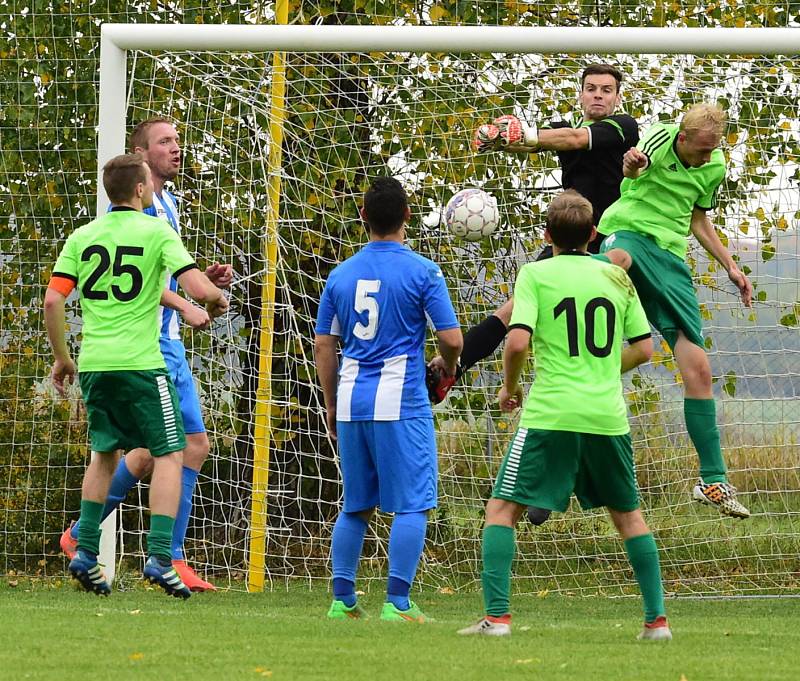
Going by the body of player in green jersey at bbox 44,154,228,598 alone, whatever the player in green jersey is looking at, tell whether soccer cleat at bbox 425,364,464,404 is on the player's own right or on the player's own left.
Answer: on the player's own right

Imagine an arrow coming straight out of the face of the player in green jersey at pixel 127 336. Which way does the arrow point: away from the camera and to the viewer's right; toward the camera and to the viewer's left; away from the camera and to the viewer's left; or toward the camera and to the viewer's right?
away from the camera and to the viewer's right

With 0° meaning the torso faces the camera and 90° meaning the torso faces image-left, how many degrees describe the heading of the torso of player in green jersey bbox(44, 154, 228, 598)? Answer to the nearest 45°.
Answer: approximately 225°

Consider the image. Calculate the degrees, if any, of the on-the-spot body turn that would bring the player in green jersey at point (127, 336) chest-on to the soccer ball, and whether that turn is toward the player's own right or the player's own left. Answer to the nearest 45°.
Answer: approximately 45° to the player's own right

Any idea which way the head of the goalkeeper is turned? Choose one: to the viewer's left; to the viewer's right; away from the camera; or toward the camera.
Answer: toward the camera

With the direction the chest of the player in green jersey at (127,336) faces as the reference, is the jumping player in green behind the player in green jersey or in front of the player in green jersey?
in front

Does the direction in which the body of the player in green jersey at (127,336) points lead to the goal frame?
yes

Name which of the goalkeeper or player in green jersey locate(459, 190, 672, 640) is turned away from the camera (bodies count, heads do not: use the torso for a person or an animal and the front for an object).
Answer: the player in green jersey

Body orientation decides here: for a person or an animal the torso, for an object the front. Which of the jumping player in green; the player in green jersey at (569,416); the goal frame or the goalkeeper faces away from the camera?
the player in green jersey

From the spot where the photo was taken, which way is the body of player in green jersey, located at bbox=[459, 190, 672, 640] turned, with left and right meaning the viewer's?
facing away from the viewer

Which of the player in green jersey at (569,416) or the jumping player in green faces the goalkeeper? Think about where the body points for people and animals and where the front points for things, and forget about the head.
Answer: the player in green jersey

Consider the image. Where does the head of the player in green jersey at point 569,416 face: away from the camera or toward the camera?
away from the camera

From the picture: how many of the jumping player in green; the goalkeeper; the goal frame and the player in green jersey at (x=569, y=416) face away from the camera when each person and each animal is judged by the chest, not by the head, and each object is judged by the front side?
1

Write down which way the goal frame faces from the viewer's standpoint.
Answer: facing the viewer
